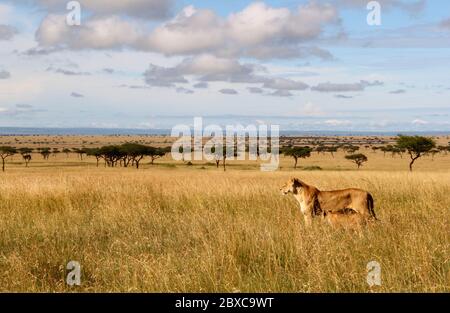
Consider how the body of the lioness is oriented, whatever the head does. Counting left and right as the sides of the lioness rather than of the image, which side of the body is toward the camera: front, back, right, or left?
left
